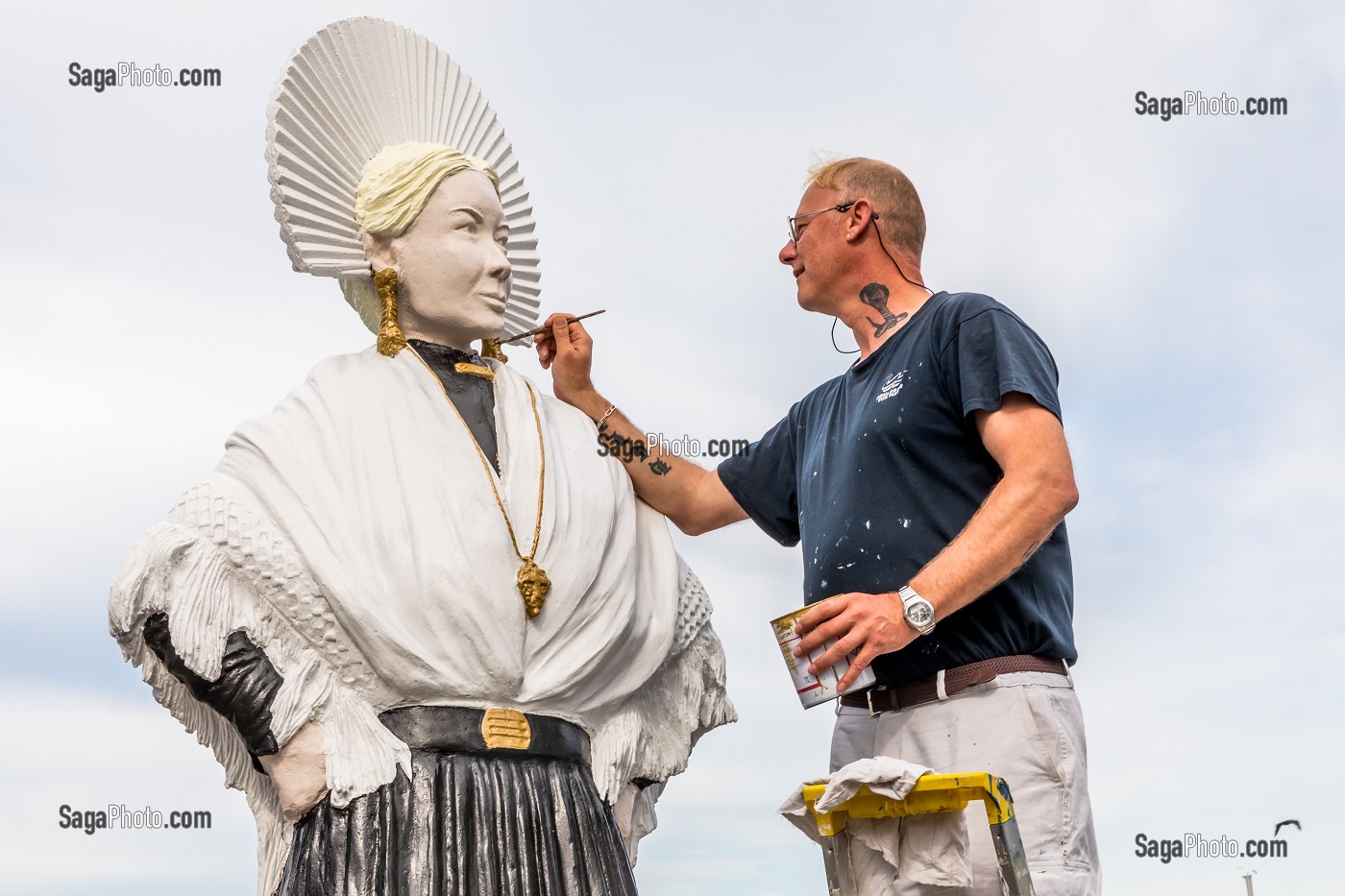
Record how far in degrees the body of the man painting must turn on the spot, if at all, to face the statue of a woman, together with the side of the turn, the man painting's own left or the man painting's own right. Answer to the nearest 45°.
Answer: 0° — they already face it

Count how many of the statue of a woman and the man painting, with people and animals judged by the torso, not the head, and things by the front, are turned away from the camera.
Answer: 0

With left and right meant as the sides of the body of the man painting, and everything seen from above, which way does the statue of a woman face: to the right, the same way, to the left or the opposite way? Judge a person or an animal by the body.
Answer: to the left

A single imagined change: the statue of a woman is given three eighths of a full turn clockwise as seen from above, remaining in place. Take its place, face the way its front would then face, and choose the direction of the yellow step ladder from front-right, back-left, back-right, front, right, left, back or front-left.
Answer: back

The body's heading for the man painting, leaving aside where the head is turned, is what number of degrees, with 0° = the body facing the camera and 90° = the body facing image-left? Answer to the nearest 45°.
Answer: approximately 45°

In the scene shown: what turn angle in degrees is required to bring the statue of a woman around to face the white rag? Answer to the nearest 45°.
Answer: approximately 45° to its left
